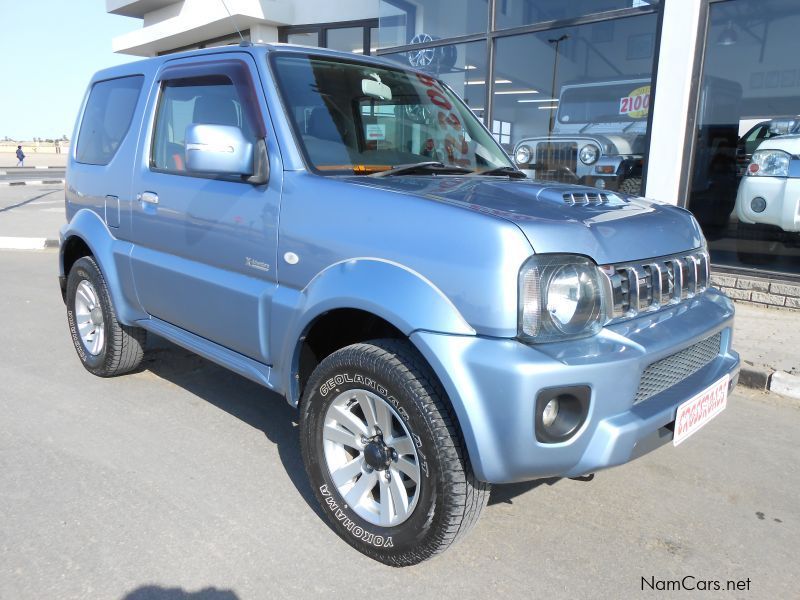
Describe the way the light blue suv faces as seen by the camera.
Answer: facing the viewer and to the right of the viewer

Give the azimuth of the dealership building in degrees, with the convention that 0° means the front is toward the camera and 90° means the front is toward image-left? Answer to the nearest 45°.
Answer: approximately 45°

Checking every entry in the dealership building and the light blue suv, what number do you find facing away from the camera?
0

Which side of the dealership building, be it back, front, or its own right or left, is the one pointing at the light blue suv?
front

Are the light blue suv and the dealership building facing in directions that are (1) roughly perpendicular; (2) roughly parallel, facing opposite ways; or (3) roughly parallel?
roughly perpendicular
